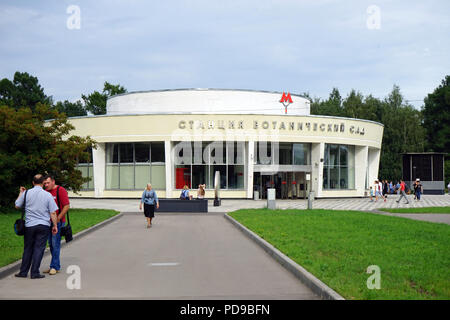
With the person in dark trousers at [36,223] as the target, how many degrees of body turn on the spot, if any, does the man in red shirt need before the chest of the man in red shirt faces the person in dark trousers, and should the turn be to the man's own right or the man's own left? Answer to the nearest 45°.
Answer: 0° — they already face them

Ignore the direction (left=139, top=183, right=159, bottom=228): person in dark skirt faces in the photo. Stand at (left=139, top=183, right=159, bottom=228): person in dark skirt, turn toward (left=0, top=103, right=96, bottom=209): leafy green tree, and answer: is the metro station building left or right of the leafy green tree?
right

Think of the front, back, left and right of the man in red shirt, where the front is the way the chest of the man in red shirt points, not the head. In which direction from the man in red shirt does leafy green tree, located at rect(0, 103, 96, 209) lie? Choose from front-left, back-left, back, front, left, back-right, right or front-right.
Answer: back-right

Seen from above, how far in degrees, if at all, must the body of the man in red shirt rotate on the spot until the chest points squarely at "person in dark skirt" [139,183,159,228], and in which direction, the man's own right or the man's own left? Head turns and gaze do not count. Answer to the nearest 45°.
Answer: approximately 135° to the man's own right
